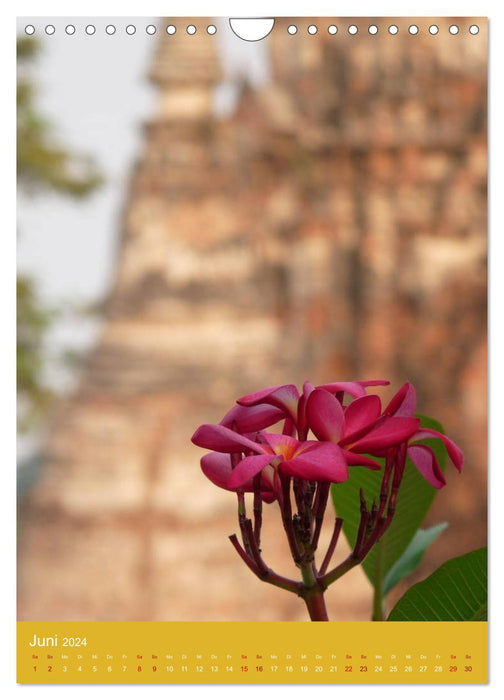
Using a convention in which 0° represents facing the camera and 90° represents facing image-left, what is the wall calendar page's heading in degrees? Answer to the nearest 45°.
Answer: approximately 0°
